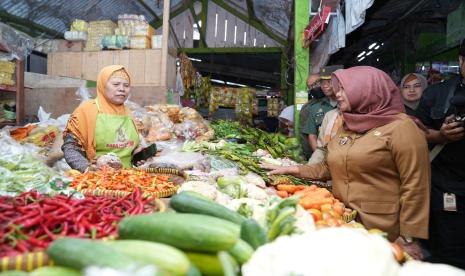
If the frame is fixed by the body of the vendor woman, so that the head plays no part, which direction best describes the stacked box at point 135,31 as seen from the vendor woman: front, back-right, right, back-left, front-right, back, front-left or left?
back-left

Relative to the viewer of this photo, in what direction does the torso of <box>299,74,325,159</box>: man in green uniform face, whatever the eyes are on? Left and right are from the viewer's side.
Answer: facing the viewer and to the left of the viewer

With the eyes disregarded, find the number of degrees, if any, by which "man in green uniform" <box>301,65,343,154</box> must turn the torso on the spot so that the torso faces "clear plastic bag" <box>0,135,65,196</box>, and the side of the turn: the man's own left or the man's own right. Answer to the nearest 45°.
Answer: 0° — they already face it

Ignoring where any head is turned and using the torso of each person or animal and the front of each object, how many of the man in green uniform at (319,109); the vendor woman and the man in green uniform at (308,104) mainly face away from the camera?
0

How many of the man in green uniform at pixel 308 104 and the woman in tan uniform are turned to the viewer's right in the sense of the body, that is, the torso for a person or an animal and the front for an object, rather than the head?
0

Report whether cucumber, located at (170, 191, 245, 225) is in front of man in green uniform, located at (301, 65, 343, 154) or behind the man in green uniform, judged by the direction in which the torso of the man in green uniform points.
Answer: in front

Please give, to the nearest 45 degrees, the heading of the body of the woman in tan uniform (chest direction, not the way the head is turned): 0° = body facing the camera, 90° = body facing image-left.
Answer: approximately 45°

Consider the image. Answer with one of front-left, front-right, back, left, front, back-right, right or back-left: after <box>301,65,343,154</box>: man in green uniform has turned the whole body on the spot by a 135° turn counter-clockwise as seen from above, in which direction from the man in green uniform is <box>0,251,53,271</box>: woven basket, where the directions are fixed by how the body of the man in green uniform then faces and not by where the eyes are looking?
right

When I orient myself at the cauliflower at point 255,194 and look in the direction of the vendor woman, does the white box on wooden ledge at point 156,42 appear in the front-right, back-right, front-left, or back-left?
front-right

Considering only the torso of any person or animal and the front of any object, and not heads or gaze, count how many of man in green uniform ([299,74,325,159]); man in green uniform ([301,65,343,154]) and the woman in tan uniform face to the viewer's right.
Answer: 0

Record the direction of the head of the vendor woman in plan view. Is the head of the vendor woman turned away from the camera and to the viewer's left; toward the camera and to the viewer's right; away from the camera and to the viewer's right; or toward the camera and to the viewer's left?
toward the camera and to the viewer's right

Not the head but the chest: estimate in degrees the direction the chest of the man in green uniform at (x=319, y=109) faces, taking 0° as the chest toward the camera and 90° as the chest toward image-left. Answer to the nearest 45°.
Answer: approximately 45°

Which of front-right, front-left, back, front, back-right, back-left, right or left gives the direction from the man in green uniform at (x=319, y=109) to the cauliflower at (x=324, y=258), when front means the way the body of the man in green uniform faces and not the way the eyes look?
front-left

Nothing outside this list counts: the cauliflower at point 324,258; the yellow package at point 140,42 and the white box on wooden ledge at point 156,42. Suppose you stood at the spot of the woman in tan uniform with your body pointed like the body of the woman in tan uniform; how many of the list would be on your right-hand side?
2
